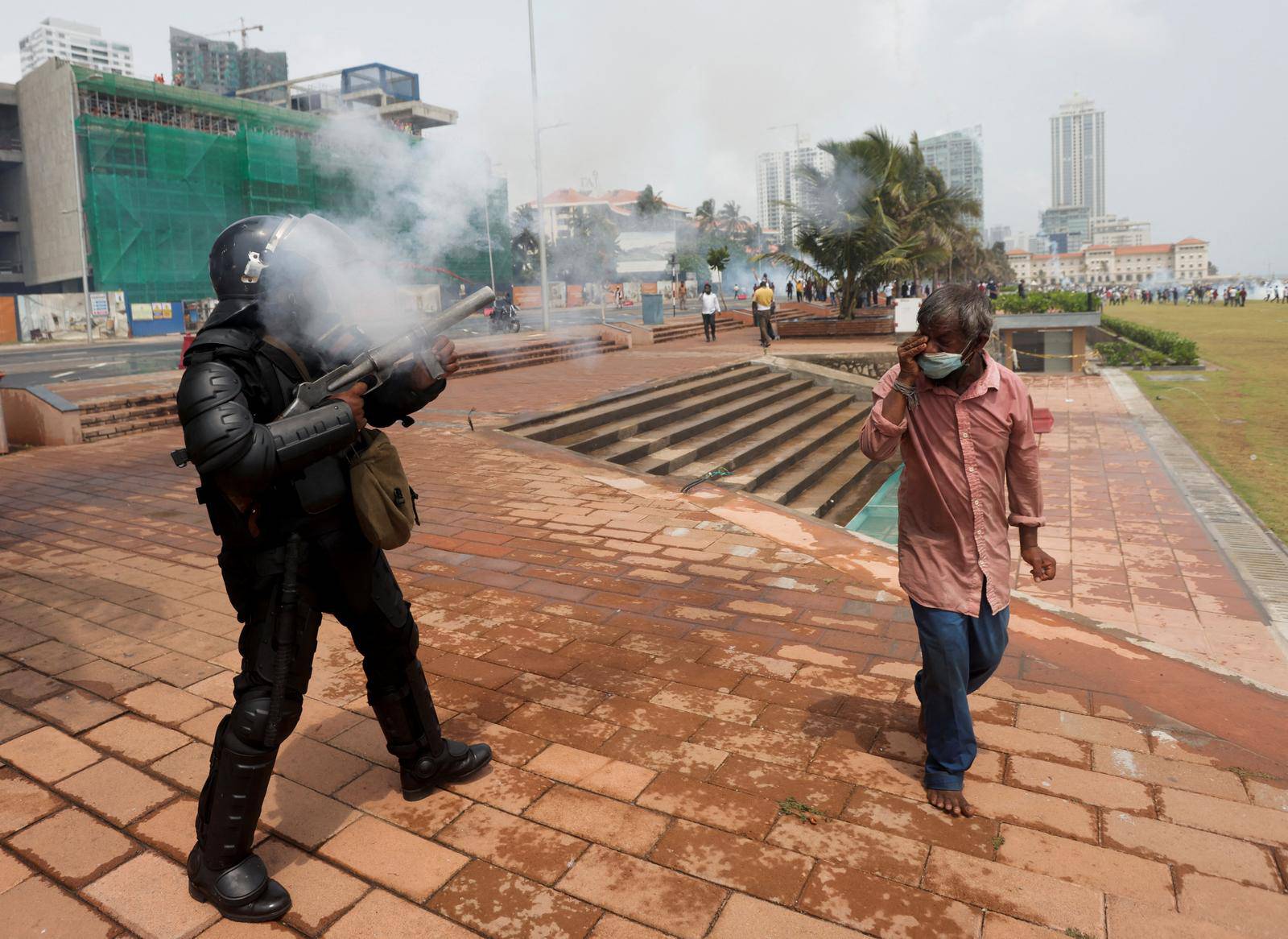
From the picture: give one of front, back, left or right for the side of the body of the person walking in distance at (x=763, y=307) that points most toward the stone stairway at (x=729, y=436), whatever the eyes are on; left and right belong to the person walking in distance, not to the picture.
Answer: back

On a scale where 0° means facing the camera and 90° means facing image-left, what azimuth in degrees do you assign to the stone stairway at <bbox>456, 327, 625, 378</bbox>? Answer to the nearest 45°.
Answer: approximately 315°

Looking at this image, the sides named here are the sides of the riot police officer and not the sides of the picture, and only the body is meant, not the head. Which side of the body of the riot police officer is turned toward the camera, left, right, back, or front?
right

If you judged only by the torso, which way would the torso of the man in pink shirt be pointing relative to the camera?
toward the camera

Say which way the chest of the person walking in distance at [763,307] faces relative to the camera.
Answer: away from the camera

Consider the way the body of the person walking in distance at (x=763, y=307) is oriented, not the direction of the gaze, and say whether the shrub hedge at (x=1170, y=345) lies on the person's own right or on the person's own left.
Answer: on the person's own right

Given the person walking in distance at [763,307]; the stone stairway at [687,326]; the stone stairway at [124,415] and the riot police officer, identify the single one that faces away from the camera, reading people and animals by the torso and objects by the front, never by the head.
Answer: the person walking in distance

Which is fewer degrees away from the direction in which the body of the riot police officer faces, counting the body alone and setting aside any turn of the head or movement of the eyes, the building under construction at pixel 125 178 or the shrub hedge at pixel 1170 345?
the shrub hedge

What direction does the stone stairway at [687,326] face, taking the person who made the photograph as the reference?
facing the viewer and to the right of the viewer

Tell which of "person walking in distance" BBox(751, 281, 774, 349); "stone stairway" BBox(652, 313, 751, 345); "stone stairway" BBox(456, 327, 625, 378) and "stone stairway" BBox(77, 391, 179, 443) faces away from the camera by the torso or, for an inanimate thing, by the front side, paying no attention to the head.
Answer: the person walking in distance

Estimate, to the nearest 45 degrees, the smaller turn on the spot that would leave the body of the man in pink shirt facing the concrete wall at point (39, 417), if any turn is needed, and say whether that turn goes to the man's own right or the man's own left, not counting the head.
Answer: approximately 135° to the man's own right

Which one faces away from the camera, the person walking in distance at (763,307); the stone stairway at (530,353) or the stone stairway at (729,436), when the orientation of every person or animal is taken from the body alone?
the person walking in distance

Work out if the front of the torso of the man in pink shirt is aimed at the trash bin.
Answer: no

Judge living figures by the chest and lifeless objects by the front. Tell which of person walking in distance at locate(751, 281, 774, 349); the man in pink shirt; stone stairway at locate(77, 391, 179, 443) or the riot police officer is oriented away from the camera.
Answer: the person walking in distance
